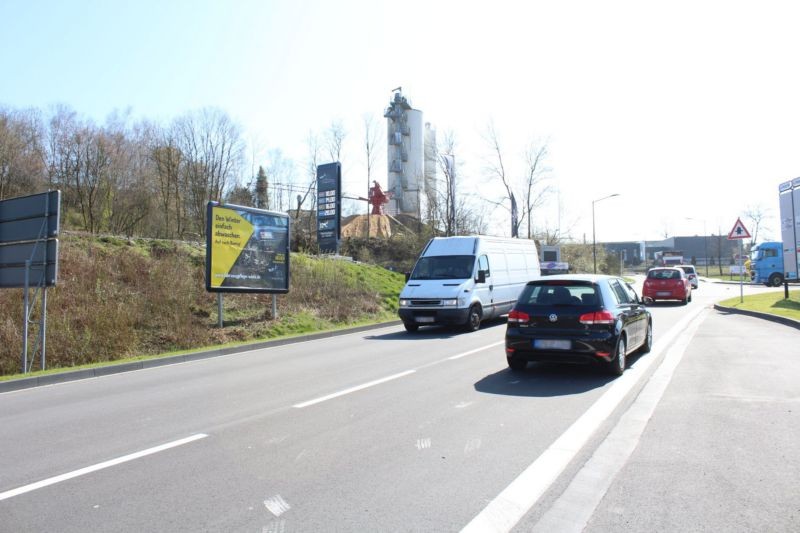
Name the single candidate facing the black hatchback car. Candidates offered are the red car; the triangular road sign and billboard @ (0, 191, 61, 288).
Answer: the triangular road sign

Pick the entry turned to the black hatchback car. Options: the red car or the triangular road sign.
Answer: the triangular road sign

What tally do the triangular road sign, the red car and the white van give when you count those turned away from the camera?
1

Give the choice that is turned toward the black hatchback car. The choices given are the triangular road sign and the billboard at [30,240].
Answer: the triangular road sign

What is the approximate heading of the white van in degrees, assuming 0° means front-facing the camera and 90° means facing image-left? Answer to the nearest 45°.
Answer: approximately 45°

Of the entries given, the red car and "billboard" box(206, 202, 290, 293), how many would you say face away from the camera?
1

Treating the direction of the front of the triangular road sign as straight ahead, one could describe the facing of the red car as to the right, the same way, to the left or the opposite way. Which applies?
the opposite way

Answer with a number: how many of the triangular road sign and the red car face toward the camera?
1

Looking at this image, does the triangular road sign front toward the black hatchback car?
yes

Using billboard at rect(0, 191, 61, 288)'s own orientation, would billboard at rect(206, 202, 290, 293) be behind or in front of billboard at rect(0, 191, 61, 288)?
in front

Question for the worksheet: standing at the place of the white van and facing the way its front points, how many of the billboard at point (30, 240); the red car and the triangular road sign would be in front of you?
1

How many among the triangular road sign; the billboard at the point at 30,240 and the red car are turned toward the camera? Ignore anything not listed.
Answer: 1

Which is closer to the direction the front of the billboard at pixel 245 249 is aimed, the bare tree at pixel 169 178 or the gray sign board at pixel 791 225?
the gray sign board

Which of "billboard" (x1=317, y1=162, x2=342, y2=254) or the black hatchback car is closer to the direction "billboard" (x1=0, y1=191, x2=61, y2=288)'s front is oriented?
the billboard
